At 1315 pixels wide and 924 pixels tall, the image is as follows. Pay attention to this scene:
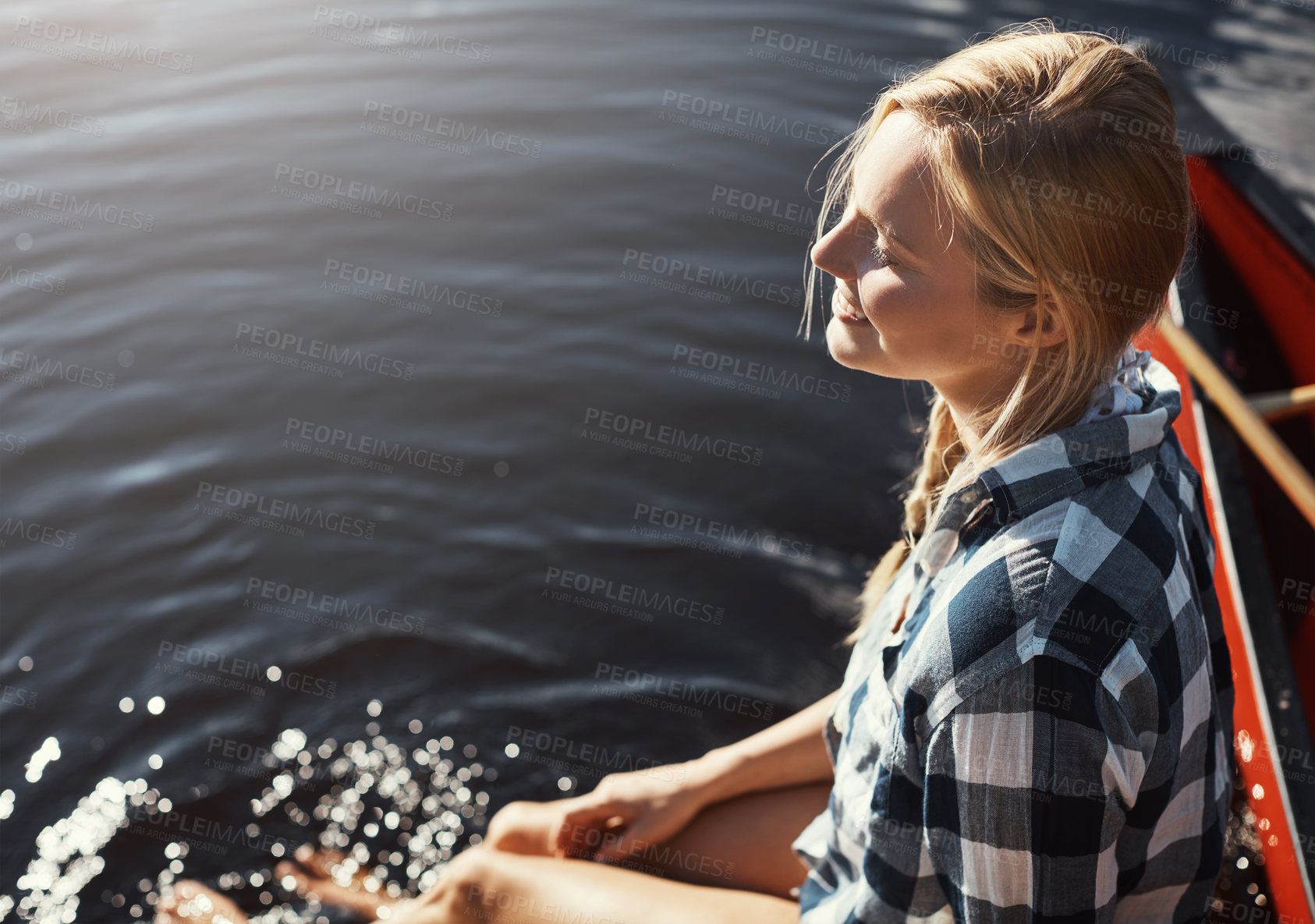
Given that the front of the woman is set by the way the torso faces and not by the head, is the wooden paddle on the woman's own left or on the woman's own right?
on the woman's own right

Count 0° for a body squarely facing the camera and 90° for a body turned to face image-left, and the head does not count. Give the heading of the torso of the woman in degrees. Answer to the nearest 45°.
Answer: approximately 90°

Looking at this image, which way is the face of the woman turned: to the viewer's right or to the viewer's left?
to the viewer's left
